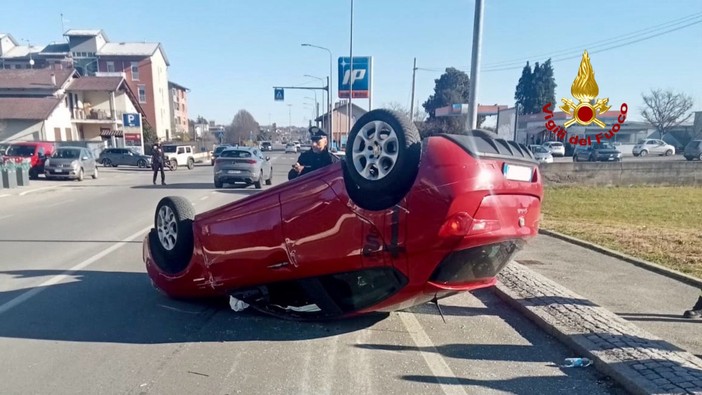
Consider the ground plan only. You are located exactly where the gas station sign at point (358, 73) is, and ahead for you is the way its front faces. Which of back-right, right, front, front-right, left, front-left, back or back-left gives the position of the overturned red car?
front

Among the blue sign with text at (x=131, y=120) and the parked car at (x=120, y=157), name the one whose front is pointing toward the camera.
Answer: the blue sign with text

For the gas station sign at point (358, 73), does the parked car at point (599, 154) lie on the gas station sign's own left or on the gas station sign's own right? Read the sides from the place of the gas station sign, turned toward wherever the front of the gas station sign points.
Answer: on the gas station sign's own left

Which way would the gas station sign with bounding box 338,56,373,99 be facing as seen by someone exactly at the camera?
facing the viewer

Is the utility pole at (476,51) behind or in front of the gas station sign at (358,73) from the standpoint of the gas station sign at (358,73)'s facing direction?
in front

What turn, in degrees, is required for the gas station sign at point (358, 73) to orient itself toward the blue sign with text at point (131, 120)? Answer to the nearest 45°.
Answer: approximately 135° to its right

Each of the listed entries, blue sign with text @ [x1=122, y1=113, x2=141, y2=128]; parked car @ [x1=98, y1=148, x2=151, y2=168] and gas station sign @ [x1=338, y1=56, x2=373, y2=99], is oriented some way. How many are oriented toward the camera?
2

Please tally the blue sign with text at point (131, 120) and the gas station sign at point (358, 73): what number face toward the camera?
2

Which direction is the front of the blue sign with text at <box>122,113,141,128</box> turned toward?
toward the camera

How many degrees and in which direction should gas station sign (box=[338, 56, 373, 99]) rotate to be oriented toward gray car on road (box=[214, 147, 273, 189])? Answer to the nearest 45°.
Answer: approximately 45° to its right
